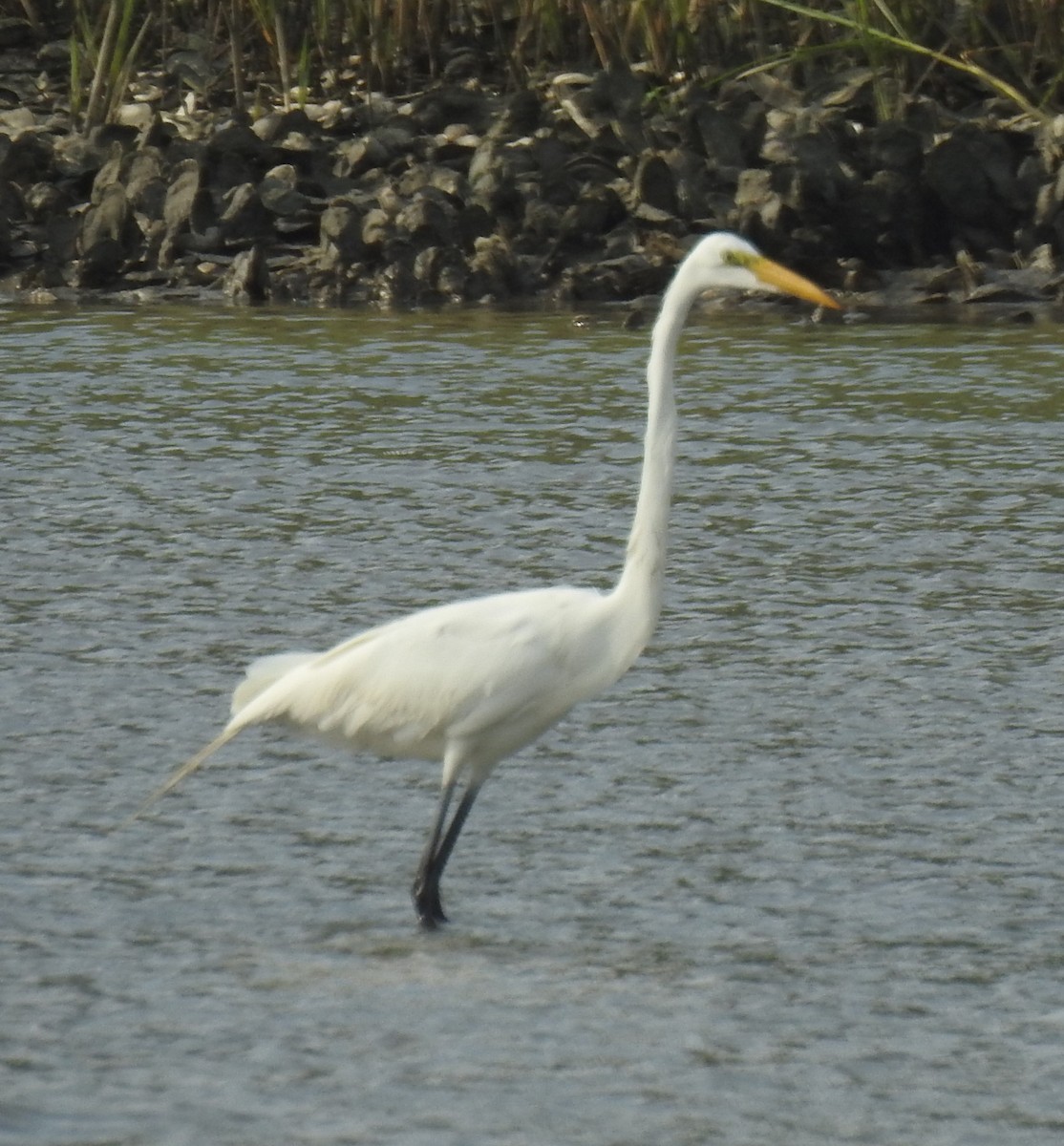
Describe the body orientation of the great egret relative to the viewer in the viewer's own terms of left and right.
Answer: facing to the right of the viewer
